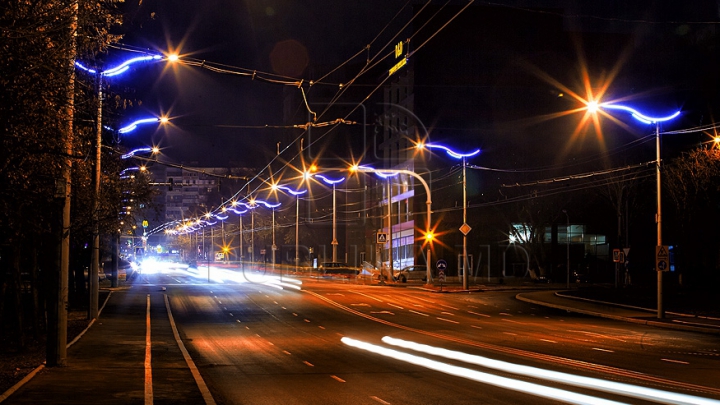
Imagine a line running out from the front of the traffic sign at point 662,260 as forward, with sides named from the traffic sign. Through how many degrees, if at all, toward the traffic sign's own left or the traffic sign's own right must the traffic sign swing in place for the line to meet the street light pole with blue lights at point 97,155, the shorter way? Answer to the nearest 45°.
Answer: approximately 45° to the traffic sign's own right

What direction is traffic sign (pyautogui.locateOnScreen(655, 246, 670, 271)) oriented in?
toward the camera
